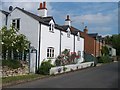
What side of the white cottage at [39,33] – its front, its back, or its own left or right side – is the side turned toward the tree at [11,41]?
right

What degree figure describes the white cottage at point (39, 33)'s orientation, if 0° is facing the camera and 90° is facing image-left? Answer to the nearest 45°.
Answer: approximately 315°

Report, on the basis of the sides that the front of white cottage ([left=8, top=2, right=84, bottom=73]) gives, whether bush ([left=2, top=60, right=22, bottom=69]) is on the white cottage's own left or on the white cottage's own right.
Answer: on the white cottage's own right
